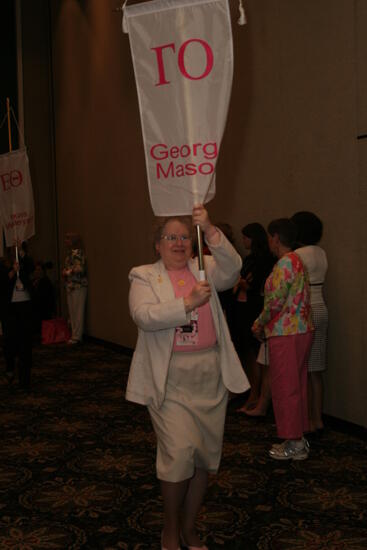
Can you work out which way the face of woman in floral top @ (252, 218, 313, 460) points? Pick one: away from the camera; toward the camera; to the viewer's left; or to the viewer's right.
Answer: to the viewer's left

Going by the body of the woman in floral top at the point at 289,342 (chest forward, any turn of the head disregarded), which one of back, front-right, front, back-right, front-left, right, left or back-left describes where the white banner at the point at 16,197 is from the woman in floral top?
front-right

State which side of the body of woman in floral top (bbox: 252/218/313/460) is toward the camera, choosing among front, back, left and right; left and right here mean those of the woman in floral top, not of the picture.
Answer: left

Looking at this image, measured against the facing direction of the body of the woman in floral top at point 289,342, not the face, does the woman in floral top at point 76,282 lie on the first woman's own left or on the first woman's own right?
on the first woman's own right

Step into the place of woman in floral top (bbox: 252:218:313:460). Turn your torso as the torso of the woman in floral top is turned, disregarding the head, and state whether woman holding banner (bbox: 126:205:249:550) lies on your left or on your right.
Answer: on your left
